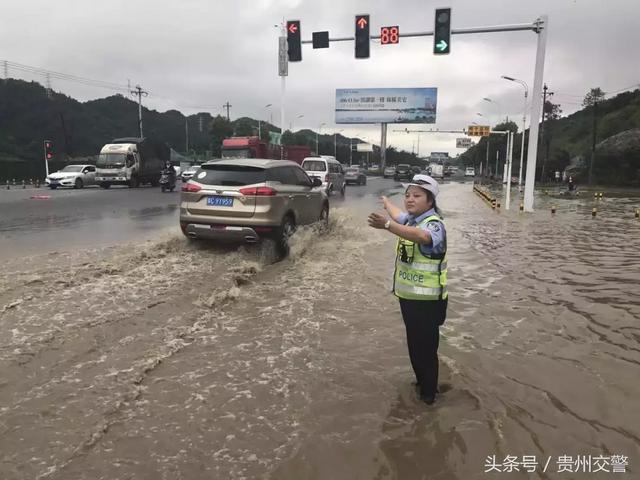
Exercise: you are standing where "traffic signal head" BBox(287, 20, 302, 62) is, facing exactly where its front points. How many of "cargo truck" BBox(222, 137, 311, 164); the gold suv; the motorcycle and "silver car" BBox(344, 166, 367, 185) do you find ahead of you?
1

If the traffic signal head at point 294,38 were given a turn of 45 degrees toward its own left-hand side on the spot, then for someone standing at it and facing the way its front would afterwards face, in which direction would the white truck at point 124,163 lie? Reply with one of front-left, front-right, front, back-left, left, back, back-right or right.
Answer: back

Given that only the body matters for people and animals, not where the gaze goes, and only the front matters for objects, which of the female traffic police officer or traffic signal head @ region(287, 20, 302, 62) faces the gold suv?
the traffic signal head

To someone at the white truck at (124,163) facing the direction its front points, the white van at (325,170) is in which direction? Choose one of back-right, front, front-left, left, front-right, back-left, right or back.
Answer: left

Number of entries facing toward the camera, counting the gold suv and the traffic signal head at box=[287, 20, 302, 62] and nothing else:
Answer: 1

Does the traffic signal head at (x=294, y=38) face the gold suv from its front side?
yes

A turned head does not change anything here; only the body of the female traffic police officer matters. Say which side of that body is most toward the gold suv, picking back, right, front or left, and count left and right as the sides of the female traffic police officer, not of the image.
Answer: right

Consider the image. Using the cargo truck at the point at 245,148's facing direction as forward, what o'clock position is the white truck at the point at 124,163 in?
The white truck is roughly at 12 o'clock from the cargo truck.

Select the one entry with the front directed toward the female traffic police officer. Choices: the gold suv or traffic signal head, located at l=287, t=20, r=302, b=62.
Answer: the traffic signal head

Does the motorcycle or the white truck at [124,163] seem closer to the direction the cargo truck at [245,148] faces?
the motorcycle

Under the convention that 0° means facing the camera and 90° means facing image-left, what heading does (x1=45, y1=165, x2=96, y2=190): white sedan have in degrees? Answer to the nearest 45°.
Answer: approximately 45°

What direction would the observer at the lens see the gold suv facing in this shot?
facing away from the viewer and to the right of the viewer

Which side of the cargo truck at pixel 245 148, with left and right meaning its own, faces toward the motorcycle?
front

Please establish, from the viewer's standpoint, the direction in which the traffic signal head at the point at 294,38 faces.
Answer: facing the viewer

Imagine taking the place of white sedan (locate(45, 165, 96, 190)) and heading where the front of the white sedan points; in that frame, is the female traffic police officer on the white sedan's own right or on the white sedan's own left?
on the white sedan's own left

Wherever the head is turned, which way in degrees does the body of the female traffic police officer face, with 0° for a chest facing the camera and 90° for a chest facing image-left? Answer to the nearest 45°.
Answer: approximately 45°

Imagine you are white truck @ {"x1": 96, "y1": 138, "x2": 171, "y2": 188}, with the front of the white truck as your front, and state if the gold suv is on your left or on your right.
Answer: on your left
